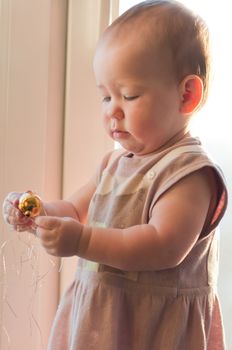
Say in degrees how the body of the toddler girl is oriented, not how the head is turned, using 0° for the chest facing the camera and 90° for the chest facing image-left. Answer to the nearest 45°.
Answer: approximately 45°
